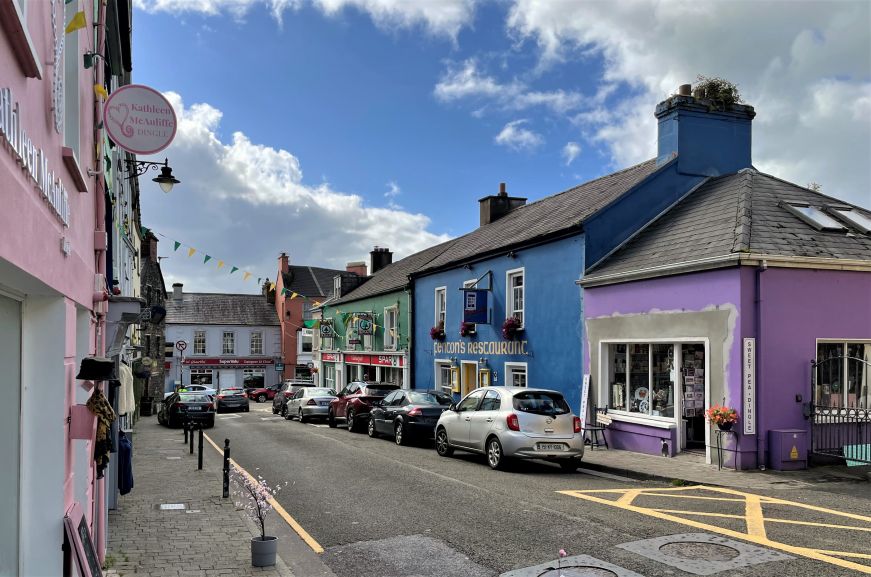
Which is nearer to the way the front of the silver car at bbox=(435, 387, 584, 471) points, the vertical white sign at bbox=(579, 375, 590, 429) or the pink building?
the vertical white sign

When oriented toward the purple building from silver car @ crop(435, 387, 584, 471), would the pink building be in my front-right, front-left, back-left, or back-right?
back-right

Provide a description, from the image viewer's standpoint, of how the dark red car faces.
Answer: facing away from the viewer and to the left of the viewer

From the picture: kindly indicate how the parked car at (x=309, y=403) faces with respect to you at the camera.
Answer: facing away from the viewer and to the left of the viewer

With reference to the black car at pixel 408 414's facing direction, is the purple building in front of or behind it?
behind
